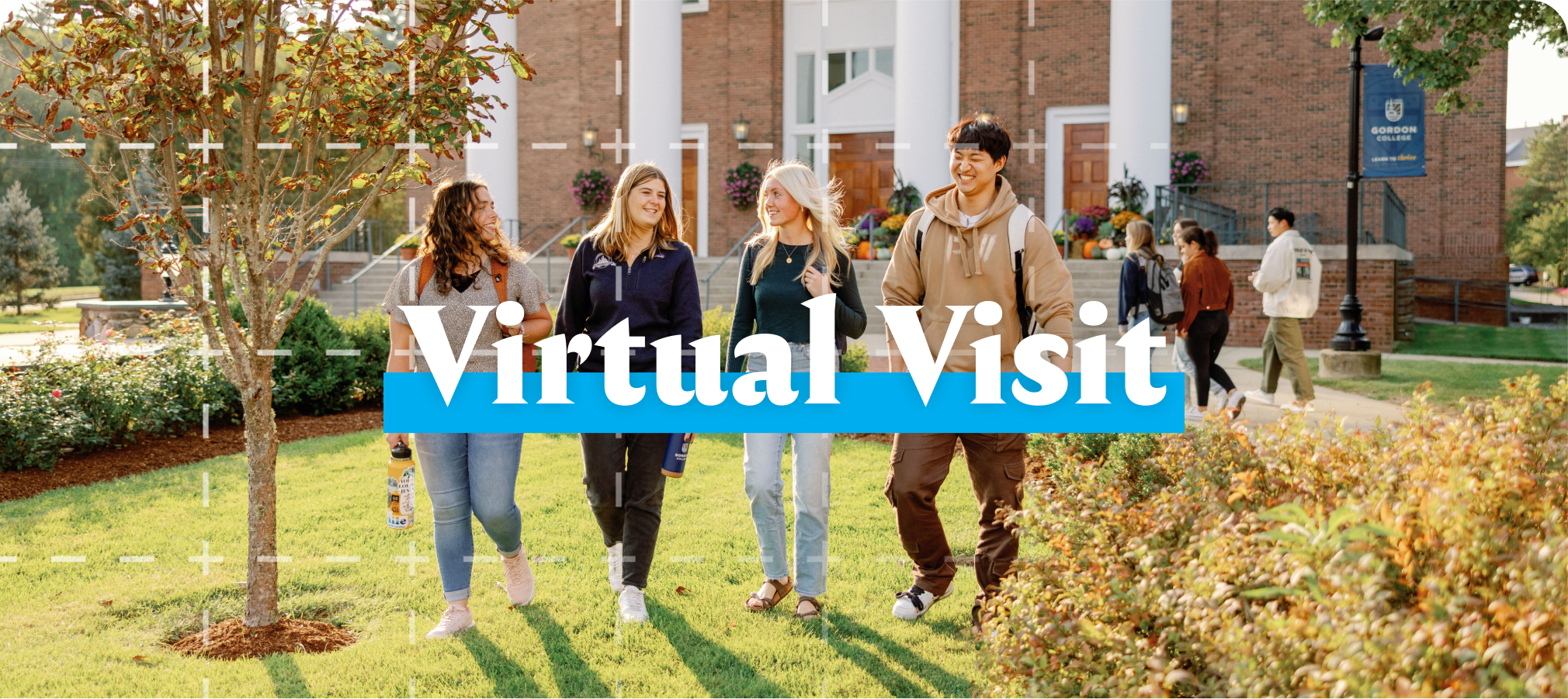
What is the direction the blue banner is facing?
toward the camera

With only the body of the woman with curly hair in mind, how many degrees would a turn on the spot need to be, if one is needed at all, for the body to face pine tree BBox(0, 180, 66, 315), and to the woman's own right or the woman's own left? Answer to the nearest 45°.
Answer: approximately 180°

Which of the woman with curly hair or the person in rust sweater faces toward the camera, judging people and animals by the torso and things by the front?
the woman with curly hair

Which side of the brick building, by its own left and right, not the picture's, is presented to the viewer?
front

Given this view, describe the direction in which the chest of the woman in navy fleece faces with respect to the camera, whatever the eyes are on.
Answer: toward the camera

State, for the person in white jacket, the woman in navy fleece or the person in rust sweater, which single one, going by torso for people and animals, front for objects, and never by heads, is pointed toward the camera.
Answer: the woman in navy fleece

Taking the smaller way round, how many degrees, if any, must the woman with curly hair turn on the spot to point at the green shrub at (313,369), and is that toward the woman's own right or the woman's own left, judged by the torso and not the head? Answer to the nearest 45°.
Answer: approximately 180°

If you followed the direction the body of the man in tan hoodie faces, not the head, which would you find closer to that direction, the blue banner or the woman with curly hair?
the woman with curly hair

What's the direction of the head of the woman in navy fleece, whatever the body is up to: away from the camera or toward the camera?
toward the camera

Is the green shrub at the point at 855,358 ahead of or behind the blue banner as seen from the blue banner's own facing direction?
ahead

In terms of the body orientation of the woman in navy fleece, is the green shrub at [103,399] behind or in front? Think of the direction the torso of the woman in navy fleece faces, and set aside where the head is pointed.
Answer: behind
